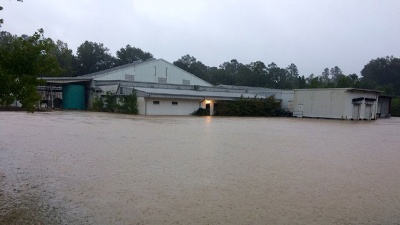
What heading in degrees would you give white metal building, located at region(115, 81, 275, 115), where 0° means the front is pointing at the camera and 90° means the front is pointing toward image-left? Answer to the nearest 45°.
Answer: approximately 0°

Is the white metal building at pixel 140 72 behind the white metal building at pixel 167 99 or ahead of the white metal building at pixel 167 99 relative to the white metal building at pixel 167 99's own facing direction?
behind

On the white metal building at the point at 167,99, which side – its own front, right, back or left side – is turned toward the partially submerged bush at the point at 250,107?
left

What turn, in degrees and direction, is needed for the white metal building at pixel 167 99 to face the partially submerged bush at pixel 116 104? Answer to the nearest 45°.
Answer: approximately 90° to its right

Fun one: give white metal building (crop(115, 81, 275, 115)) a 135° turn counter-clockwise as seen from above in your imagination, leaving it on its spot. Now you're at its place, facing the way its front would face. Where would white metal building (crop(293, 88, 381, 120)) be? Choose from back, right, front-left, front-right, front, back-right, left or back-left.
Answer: front-right
